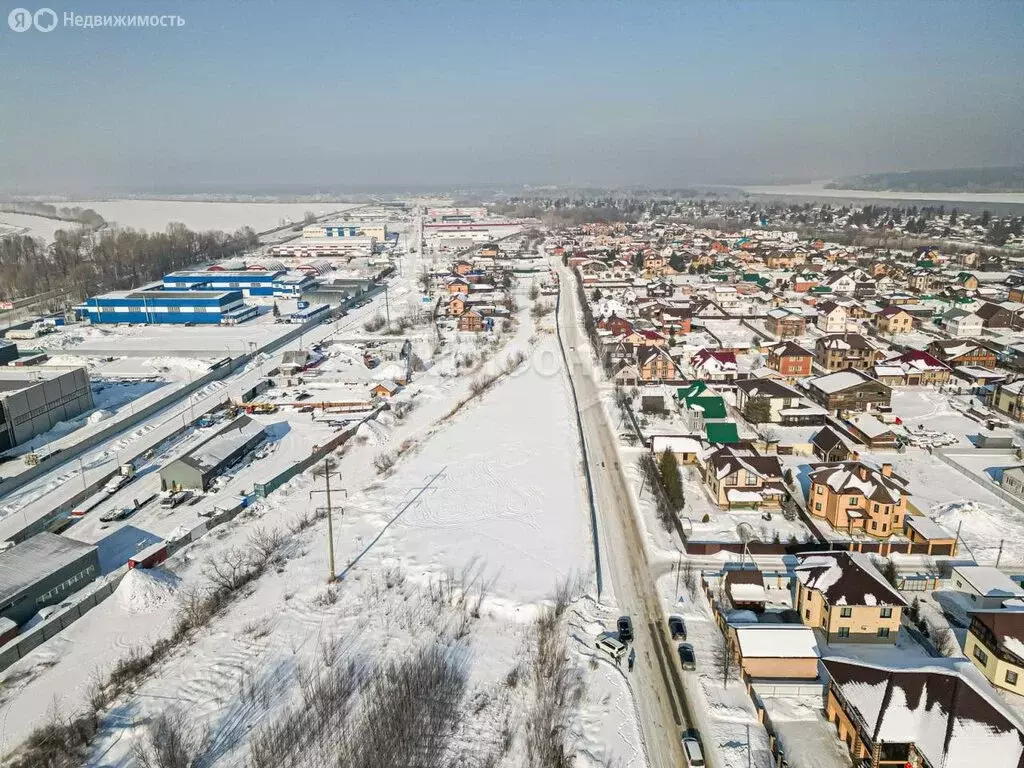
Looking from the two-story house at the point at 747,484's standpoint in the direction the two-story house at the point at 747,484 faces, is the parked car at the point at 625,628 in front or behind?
in front

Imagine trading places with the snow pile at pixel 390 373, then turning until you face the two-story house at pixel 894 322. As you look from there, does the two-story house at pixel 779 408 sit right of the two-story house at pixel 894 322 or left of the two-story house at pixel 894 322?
right

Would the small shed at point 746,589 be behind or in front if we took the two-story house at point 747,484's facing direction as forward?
in front

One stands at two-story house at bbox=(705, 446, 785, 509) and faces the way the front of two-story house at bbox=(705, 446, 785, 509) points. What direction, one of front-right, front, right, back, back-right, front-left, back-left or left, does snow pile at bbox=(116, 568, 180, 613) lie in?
front-right
